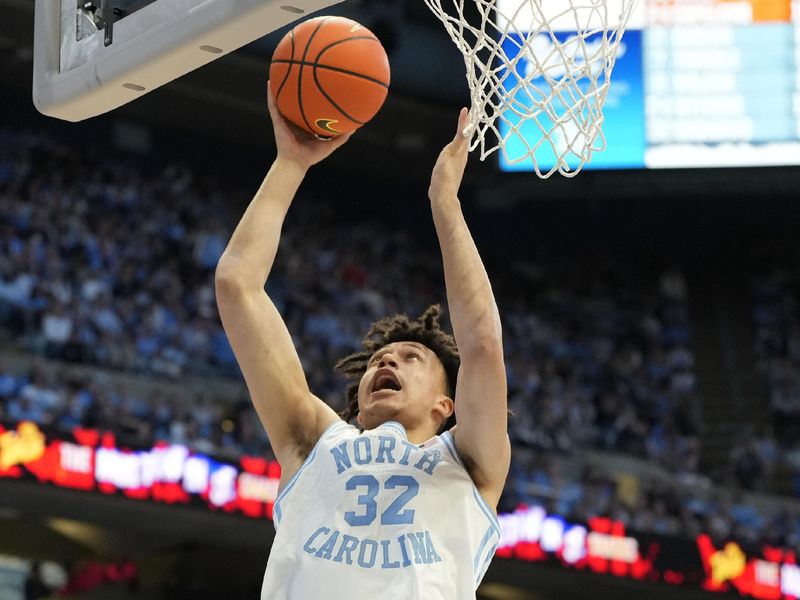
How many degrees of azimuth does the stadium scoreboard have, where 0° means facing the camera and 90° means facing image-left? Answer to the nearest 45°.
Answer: approximately 0°

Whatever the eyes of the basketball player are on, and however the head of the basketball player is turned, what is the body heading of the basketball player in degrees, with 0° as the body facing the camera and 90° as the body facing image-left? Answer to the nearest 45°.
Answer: approximately 0°

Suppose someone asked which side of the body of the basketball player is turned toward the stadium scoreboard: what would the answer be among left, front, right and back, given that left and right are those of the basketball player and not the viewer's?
back

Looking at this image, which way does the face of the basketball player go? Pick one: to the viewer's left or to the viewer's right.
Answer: to the viewer's left

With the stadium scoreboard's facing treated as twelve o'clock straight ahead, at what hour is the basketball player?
The basketball player is roughly at 12 o'clock from the stadium scoreboard.

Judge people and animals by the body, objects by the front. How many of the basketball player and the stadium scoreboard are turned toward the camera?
2
